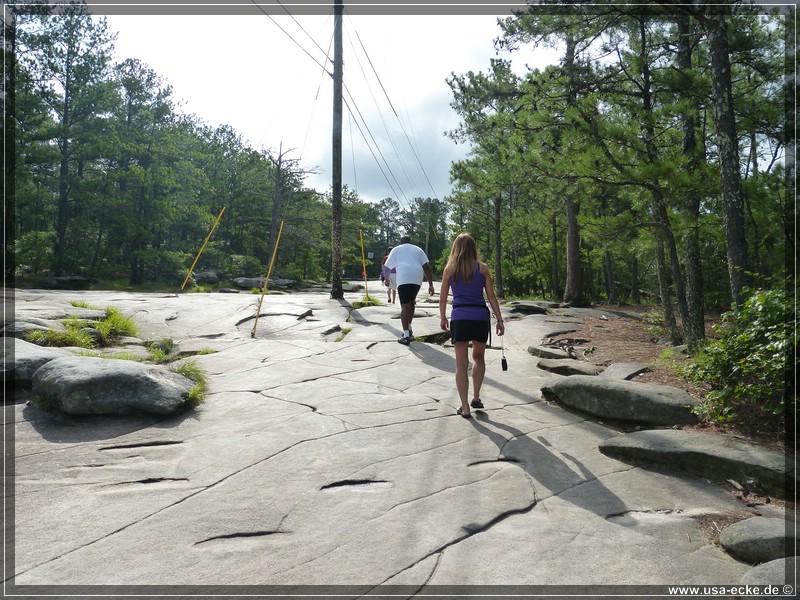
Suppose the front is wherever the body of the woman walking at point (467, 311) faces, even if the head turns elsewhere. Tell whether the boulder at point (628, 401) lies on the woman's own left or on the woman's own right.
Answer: on the woman's own right

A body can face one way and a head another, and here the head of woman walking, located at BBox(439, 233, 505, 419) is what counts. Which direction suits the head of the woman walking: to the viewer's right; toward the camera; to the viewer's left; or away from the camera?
away from the camera

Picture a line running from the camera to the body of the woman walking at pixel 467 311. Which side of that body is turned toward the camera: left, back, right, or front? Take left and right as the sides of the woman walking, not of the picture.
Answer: back

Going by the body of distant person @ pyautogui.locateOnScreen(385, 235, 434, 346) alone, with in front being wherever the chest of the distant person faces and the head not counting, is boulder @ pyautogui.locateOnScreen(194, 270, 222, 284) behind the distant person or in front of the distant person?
in front

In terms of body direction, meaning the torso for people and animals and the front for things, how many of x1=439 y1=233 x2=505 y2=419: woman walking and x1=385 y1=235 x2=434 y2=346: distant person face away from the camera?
2

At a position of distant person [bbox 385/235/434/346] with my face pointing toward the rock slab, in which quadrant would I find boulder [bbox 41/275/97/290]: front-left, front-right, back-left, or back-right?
back-right

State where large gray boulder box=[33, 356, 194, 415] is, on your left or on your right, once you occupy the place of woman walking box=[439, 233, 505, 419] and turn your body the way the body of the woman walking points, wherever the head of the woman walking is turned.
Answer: on your left

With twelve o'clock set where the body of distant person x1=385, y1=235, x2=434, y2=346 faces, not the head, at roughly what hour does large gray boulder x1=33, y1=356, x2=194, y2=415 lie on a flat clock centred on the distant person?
The large gray boulder is roughly at 7 o'clock from the distant person.

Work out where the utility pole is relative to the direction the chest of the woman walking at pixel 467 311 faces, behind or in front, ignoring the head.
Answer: in front

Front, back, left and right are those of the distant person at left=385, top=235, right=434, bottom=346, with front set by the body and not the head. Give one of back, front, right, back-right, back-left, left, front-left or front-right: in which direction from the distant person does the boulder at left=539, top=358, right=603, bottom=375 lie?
back-right

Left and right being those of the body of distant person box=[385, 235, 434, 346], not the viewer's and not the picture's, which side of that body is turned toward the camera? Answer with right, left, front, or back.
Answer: back

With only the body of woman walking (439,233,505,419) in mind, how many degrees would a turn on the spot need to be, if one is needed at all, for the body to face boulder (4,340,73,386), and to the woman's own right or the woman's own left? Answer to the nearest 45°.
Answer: approximately 90° to the woman's own left

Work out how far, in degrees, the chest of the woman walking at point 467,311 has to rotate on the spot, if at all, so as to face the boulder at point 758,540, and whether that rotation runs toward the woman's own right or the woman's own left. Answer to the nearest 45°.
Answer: approximately 135° to the woman's own right
